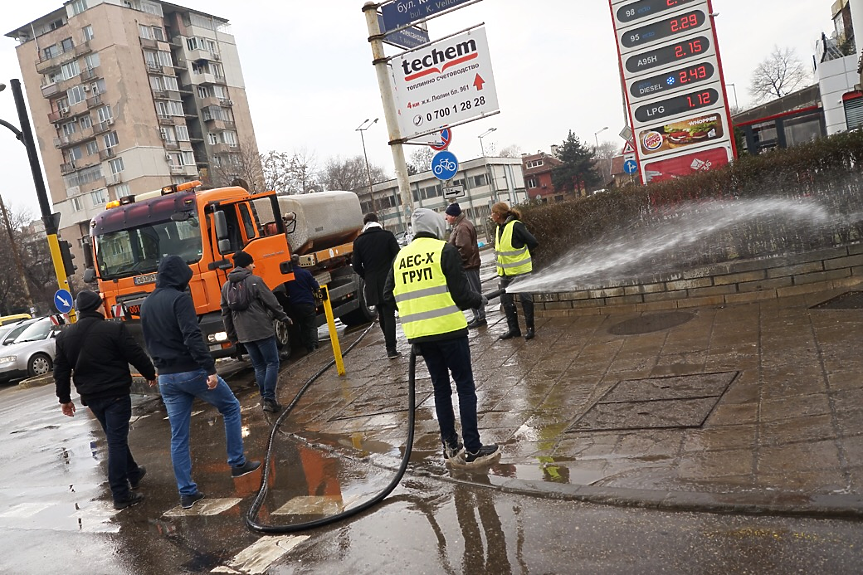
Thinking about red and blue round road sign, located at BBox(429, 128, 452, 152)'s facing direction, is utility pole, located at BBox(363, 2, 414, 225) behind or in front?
in front

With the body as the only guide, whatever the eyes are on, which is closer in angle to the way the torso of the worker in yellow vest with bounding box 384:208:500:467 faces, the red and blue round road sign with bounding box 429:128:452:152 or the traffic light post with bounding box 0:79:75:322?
the red and blue round road sign

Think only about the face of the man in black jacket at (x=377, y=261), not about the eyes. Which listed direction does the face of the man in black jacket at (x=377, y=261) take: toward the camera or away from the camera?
away from the camera

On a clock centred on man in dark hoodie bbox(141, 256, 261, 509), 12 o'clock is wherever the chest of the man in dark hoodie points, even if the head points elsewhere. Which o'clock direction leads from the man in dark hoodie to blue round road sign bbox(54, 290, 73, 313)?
The blue round road sign is roughly at 10 o'clock from the man in dark hoodie.

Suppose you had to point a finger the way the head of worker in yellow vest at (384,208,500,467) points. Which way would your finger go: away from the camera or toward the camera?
away from the camera

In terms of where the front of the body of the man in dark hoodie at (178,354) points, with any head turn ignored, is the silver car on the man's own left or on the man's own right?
on the man's own left

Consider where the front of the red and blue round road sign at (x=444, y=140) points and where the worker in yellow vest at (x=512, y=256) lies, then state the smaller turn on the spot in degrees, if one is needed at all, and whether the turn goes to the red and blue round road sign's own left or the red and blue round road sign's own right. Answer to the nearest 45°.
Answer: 0° — it already faces them

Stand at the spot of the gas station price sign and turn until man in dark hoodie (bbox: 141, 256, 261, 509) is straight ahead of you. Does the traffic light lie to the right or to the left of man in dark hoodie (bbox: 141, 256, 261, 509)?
right

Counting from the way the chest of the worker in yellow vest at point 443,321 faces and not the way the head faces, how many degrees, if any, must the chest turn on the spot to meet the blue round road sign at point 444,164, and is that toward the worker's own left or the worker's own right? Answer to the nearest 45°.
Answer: approximately 45° to the worker's own left

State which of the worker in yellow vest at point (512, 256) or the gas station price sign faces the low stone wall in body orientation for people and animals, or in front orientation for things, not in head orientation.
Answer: the gas station price sign

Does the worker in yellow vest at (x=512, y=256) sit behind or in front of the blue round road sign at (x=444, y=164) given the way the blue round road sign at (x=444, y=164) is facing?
in front
